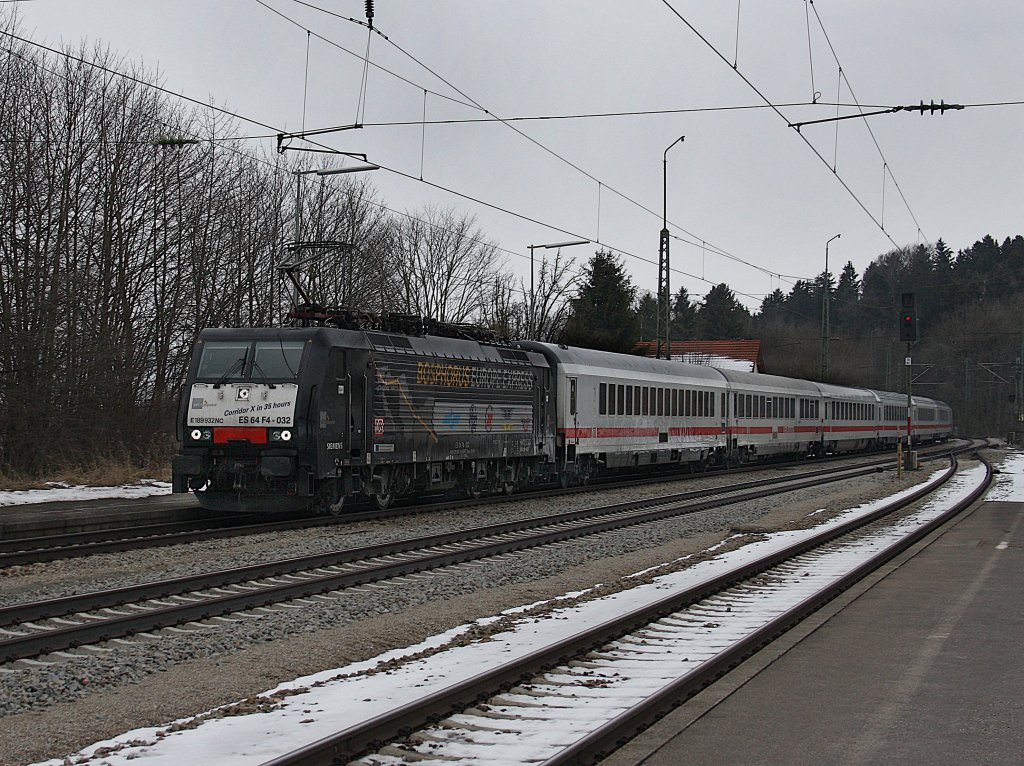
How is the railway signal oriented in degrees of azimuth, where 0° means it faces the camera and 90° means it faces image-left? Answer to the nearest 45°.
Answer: approximately 0°

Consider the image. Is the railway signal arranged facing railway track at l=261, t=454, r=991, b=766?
yes

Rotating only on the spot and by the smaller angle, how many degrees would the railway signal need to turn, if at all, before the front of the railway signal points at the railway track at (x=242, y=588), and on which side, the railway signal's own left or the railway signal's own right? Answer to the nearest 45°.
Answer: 0° — it already faces it

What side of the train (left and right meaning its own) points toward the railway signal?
back

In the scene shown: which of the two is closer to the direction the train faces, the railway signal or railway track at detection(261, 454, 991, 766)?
the railway track

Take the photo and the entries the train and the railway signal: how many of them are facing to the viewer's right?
0

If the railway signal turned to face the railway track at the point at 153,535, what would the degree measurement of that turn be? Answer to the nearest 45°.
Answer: approximately 45° to its right

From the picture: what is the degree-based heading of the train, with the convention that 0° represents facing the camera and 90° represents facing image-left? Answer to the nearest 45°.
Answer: approximately 45°
